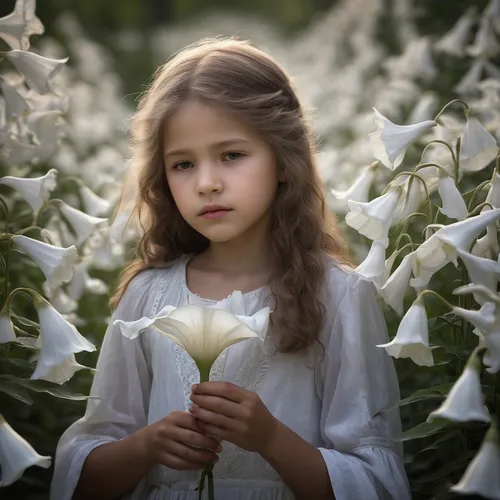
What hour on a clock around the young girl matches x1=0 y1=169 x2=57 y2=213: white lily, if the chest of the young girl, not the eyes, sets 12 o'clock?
The white lily is roughly at 4 o'clock from the young girl.

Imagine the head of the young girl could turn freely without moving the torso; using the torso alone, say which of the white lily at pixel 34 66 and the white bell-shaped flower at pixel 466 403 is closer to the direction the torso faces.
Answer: the white bell-shaped flower

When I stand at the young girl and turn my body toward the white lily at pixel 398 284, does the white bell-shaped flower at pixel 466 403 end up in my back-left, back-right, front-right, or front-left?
front-right

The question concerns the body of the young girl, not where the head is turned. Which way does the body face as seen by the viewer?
toward the camera

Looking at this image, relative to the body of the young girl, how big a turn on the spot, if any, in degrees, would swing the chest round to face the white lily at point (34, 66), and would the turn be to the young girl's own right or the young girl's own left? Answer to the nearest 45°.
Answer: approximately 135° to the young girl's own right

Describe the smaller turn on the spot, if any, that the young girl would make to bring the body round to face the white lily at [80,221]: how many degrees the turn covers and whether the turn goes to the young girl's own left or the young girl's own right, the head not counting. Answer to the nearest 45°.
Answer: approximately 135° to the young girl's own right

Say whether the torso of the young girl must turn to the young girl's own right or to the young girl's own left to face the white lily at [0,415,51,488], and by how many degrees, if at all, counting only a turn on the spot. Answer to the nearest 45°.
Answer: approximately 45° to the young girl's own right

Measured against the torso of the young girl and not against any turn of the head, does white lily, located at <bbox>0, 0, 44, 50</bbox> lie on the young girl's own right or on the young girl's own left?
on the young girl's own right

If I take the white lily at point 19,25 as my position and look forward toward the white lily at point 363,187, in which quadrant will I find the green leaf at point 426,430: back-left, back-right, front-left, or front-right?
front-right
